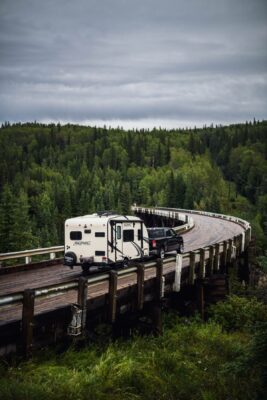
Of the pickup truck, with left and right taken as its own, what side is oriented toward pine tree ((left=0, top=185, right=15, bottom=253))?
left

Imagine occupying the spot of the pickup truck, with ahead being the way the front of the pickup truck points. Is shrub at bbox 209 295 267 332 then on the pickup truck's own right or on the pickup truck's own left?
on the pickup truck's own right

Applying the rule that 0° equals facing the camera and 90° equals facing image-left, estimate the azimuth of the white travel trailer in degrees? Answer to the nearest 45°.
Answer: approximately 225°

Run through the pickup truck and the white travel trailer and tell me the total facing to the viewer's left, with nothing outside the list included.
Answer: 0

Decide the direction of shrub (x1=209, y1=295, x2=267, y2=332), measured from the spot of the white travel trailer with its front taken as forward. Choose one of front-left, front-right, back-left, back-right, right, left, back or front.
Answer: front-right

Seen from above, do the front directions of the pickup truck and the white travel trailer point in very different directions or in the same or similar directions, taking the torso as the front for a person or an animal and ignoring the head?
same or similar directions

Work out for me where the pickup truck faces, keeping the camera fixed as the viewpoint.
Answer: facing away from the viewer and to the right of the viewer
